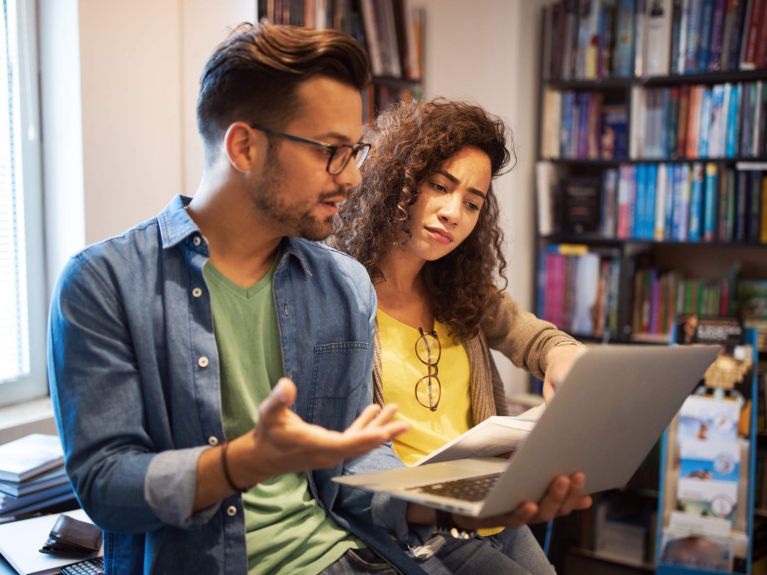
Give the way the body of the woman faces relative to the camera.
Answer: toward the camera

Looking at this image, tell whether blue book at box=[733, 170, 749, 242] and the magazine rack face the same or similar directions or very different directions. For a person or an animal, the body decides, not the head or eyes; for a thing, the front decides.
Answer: same or similar directions

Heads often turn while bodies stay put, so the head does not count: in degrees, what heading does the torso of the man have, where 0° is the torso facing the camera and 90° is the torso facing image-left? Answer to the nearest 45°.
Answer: approximately 315°

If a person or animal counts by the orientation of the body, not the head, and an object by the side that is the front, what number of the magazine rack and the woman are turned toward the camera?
2

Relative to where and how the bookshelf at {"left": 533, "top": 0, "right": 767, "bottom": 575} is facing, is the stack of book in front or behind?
in front

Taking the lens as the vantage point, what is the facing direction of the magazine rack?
facing the viewer

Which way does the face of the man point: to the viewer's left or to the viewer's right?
to the viewer's right

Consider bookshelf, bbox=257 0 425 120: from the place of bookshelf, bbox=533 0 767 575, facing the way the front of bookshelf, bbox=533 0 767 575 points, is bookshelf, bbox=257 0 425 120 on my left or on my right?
on my right

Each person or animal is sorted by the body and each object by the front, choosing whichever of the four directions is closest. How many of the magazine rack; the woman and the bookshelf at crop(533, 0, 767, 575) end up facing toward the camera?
3

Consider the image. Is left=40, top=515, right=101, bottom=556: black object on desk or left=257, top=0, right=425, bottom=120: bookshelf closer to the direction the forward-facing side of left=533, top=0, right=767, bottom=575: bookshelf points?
the black object on desk

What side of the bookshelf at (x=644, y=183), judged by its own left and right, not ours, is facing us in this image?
front

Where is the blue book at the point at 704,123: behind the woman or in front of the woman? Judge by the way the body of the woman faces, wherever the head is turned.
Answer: behind
